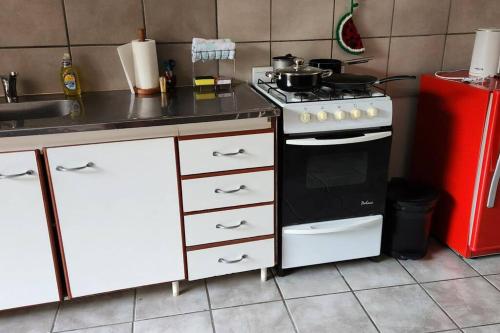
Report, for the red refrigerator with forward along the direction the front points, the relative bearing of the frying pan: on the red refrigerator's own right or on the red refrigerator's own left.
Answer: on the red refrigerator's own right

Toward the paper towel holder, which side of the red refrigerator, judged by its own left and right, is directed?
right

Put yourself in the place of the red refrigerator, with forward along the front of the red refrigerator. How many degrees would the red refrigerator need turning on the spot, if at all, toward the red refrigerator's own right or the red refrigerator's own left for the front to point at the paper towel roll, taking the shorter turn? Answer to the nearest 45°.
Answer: approximately 90° to the red refrigerator's own right

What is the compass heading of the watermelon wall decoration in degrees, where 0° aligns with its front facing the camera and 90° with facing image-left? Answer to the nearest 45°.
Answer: approximately 0°

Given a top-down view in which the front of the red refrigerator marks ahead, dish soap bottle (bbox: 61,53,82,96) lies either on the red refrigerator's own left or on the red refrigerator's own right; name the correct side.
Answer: on the red refrigerator's own right

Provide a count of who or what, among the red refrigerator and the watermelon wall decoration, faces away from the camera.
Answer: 0

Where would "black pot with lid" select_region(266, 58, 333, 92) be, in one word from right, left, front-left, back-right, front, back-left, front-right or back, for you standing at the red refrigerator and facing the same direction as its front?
right

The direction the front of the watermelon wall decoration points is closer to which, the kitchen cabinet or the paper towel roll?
the kitchen cabinet

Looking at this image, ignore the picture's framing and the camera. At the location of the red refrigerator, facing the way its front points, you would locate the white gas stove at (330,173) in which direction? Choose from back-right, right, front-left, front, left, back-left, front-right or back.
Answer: right

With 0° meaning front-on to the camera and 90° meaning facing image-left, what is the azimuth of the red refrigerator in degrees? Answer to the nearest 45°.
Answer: approximately 315°

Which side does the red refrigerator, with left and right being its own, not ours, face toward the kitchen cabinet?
right
